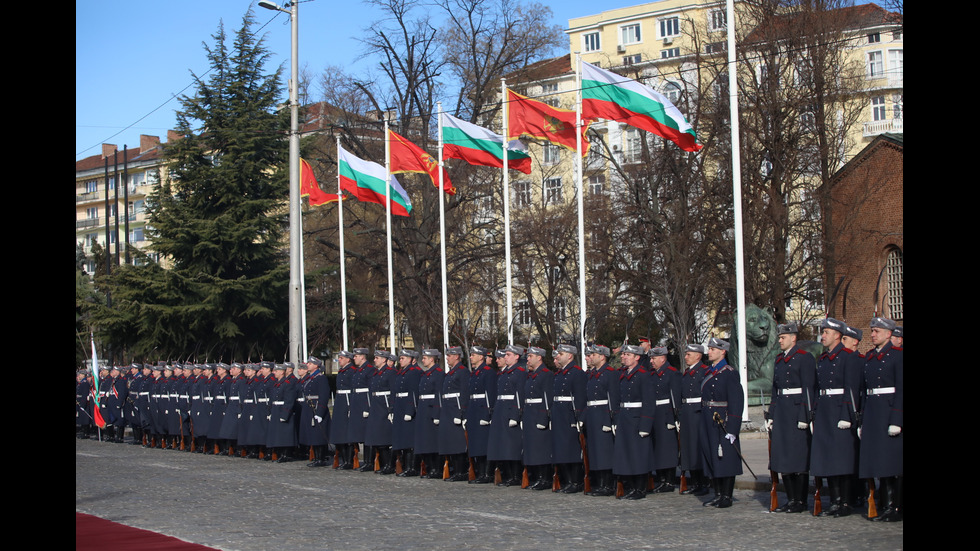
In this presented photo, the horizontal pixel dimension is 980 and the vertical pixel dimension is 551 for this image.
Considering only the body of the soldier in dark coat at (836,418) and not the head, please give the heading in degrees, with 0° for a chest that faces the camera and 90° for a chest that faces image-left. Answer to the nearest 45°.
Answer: approximately 45°

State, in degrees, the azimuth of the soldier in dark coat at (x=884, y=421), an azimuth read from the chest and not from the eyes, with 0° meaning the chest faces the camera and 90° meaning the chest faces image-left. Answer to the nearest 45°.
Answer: approximately 45°

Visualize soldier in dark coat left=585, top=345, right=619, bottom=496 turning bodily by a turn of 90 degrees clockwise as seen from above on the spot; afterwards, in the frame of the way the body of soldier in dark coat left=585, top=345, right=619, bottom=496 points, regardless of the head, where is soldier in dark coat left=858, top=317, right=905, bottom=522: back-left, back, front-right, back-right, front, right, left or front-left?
back

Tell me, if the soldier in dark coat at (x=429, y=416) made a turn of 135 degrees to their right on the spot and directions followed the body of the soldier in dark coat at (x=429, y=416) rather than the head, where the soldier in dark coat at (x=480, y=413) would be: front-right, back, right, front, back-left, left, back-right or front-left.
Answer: back-right

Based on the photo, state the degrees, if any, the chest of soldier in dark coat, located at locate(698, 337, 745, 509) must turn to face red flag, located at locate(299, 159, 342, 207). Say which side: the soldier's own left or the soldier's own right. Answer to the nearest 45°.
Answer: approximately 90° to the soldier's own right

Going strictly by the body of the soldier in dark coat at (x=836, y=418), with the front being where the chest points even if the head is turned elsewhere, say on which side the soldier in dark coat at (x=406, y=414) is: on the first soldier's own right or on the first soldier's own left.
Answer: on the first soldier's own right

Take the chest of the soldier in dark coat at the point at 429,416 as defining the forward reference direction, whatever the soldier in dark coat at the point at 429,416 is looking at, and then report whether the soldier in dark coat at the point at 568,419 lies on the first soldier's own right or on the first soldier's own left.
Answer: on the first soldier's own left
